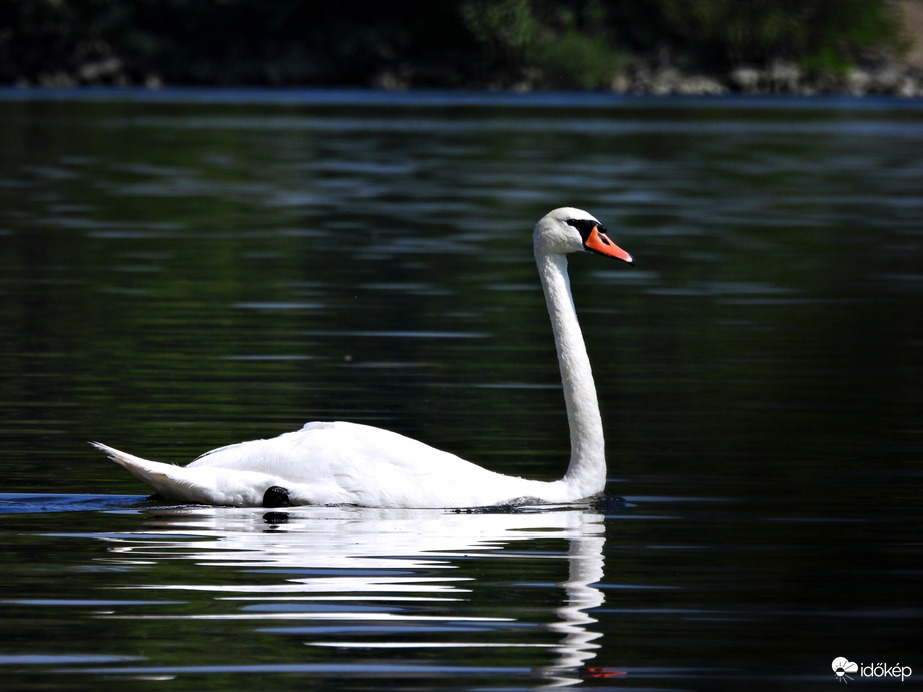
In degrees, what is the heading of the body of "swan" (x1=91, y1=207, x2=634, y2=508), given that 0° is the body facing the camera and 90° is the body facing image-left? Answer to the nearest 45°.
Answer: approximately 270°
